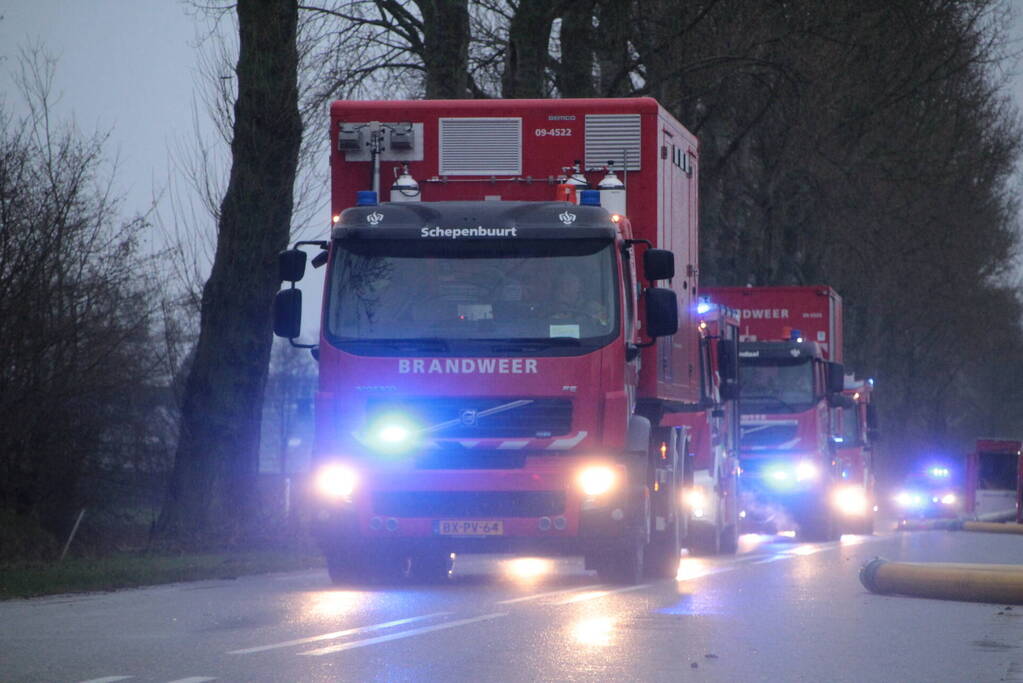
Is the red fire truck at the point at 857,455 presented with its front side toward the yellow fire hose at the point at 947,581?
yes

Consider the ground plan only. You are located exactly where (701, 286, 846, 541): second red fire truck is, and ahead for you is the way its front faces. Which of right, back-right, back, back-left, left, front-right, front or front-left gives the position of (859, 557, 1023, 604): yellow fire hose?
front

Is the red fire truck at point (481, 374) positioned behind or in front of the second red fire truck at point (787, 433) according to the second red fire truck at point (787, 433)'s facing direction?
in front

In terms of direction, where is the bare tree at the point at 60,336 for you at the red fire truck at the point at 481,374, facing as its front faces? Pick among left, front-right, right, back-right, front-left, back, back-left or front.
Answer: back-right

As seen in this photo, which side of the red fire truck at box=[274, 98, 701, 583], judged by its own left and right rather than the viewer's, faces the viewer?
front

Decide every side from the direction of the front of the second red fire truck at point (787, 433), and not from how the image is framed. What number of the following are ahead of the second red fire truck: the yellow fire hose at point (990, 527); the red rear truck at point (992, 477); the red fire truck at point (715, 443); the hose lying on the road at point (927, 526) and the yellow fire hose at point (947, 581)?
2

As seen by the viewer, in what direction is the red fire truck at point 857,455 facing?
toward the camera

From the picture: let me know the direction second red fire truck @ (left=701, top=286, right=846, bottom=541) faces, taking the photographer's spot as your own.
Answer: facing the viewer

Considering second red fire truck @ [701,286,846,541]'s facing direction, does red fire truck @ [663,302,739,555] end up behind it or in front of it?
in front

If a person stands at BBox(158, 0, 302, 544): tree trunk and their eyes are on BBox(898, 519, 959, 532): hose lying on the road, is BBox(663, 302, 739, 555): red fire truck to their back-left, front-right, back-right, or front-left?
front-right

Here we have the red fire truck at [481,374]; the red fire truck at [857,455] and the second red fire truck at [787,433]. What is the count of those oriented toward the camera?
3

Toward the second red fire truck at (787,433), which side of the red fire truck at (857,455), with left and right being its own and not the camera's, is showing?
front
